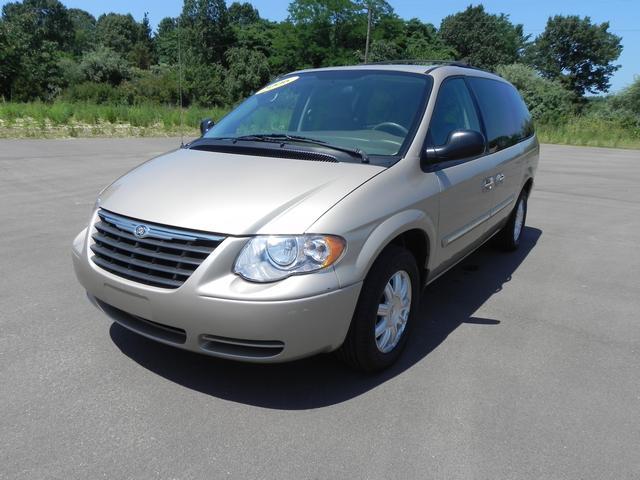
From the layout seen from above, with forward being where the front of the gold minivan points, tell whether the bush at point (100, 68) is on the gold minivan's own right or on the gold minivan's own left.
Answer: on the gold minivan's own right

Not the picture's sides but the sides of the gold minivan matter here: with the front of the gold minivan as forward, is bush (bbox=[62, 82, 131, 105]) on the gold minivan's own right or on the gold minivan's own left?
on the gold minivan's own right

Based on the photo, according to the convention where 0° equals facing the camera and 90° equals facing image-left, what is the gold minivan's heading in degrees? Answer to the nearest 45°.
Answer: approximately 45°
